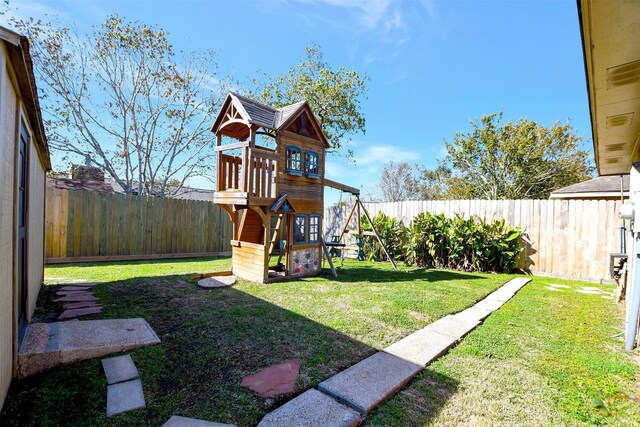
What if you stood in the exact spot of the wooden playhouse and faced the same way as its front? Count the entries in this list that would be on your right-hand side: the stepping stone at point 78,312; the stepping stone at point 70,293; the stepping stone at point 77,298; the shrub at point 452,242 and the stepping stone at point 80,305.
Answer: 4

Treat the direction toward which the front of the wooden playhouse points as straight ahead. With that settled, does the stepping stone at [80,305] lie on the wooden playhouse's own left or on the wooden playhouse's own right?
on the wooden playhouse's own right

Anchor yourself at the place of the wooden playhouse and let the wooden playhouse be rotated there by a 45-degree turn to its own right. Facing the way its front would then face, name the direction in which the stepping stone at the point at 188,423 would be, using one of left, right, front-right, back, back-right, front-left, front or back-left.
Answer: front

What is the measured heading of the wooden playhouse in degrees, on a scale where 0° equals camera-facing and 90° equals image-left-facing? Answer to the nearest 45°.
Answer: approximately 315°

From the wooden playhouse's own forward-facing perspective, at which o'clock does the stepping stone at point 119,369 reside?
The stepping stone is roughly at 2 o'clock from the wooden playhouse.

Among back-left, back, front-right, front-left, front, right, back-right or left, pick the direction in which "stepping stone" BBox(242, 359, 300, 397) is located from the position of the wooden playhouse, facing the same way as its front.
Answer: front-right

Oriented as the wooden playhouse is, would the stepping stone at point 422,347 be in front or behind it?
in front

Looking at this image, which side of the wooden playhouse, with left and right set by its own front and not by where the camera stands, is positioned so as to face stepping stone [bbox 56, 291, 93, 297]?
right

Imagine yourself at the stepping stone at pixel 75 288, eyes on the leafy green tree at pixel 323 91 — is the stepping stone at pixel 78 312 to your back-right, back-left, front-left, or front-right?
back-right

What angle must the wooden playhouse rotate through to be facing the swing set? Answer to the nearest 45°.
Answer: approximately 90° to its left
